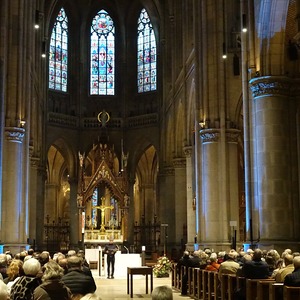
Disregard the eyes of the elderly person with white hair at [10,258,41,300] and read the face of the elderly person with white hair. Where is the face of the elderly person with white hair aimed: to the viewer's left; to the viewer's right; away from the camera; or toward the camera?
away from the camera

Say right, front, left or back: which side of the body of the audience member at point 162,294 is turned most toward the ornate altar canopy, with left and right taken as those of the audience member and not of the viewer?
front

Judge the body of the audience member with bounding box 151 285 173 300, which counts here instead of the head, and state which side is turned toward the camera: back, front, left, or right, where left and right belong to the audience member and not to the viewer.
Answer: back

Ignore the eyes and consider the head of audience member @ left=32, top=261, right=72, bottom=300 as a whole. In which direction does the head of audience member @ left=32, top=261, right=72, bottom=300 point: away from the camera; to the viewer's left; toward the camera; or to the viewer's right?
away from the camera

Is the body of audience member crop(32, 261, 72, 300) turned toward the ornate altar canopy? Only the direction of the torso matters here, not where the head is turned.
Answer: yes

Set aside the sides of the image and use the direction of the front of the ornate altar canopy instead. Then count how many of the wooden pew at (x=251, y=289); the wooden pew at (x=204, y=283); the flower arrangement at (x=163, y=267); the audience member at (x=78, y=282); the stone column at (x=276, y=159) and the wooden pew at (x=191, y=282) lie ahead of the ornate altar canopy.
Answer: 6

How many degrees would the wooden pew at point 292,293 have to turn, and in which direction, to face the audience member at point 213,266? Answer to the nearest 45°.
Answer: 0° — it already faces them

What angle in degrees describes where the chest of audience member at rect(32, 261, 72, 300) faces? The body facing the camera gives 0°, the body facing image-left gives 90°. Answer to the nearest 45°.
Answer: approximately 180°

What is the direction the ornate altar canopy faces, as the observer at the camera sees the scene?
facing the viewer

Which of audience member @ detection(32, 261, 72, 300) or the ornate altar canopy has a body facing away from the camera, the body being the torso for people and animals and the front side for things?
the audience member

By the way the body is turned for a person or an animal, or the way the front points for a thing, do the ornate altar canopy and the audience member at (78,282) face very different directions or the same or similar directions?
very different directions

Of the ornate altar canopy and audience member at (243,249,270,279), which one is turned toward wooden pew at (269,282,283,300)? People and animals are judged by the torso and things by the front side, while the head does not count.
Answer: the ornate altar canopy

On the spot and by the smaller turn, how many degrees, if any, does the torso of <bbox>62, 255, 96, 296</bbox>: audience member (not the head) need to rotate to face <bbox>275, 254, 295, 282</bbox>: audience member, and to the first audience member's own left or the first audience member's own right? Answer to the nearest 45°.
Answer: approximately 90° to the first audience member's own right

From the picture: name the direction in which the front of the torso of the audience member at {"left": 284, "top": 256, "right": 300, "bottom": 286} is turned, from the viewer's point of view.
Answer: away from the camera

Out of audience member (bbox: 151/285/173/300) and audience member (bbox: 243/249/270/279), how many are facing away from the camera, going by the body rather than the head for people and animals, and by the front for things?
2

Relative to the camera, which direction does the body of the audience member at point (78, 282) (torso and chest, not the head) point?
away from the camera

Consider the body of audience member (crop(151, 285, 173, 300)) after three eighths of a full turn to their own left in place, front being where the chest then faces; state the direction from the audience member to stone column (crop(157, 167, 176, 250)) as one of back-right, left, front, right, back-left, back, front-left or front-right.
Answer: back-right
